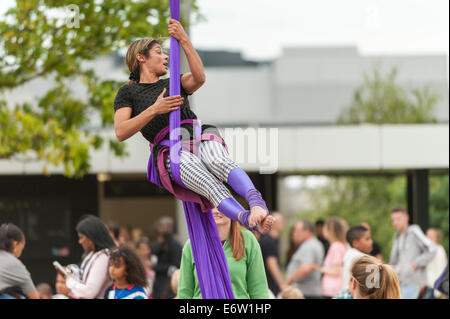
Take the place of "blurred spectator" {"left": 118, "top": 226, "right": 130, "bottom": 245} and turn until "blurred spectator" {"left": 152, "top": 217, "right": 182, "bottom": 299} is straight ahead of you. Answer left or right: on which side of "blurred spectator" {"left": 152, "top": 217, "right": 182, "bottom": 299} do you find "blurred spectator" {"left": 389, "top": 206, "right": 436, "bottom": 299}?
left

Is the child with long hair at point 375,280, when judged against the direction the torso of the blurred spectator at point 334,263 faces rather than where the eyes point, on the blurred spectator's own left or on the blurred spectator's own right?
on the blurred spectator's own left

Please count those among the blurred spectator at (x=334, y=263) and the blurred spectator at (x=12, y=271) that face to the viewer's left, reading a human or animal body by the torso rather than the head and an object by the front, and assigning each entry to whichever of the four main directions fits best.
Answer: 1

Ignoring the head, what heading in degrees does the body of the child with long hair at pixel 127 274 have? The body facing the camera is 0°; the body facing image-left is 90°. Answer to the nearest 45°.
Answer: approximately 45°

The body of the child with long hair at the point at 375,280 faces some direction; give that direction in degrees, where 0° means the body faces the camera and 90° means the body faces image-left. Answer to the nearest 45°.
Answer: approximately 135°

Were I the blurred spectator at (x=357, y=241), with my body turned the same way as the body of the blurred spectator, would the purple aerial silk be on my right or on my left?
on my right
